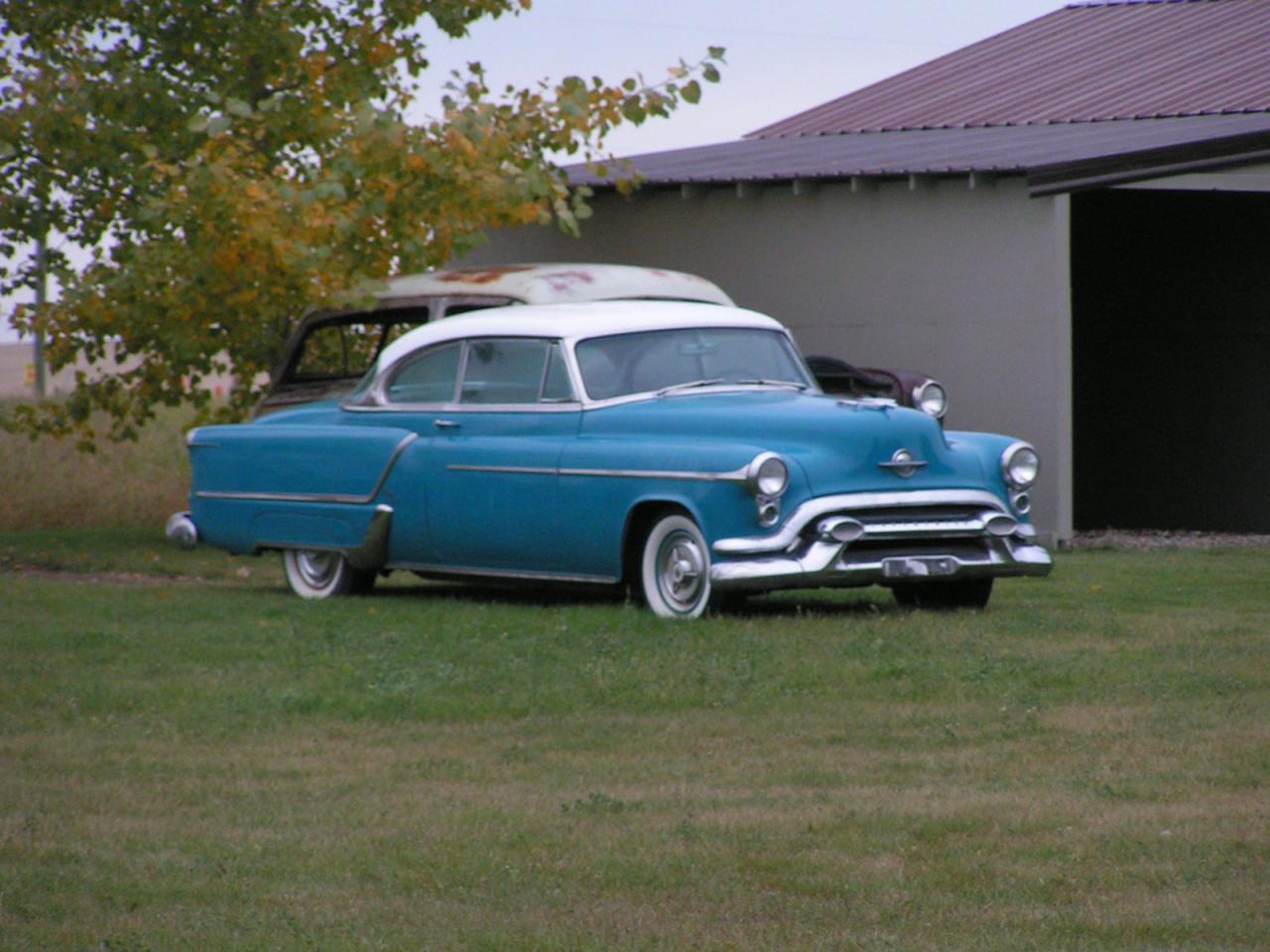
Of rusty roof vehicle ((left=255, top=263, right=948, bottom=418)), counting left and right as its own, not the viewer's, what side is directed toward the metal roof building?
left

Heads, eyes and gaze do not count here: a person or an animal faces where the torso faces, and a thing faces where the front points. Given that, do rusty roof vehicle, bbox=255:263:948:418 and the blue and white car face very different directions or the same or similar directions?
same or similar directions

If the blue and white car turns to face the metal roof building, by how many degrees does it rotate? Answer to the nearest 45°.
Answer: approximately 90° to its left

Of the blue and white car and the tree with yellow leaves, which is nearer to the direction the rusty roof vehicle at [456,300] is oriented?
the blue and white car

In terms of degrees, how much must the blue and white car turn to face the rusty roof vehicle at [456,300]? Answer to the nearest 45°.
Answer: approximately 135° to its left

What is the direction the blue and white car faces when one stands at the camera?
facing the viewer and to the right of the viewer

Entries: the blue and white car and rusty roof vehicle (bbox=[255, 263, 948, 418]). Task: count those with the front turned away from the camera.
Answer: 0

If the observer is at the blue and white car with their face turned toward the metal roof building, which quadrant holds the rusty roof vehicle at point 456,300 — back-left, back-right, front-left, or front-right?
front-left
